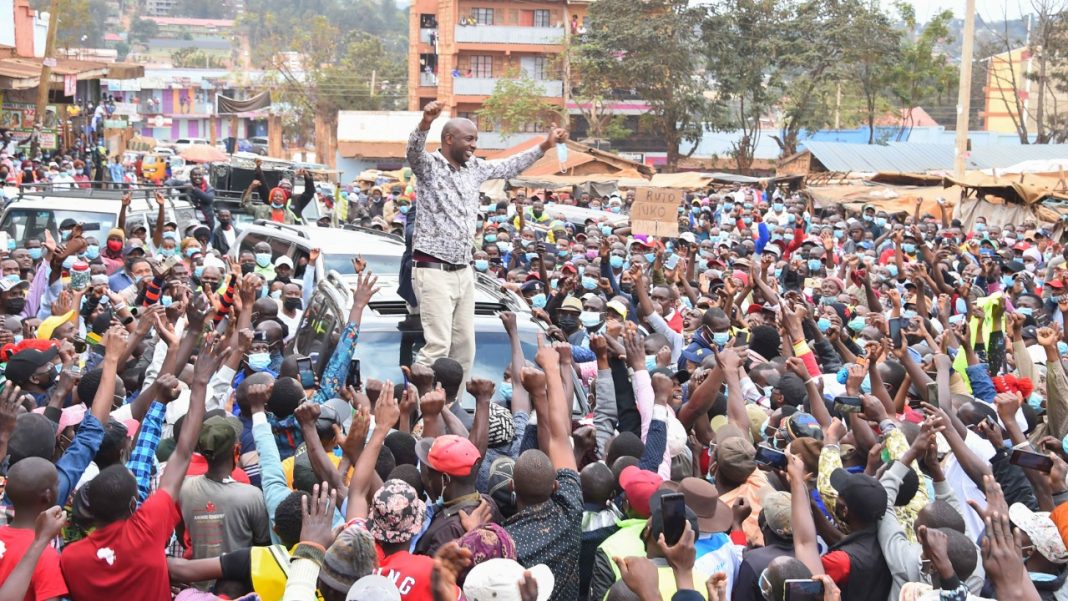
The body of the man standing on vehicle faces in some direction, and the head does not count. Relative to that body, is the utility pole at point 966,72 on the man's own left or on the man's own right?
on the man's own left

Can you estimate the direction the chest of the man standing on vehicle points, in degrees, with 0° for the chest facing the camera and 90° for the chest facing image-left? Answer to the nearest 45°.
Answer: approximately 315°

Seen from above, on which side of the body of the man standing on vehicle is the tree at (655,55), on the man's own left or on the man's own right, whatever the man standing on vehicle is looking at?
on the man's own left

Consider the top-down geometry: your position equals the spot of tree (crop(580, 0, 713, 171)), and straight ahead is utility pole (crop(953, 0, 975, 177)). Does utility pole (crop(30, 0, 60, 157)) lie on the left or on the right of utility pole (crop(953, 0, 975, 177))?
right

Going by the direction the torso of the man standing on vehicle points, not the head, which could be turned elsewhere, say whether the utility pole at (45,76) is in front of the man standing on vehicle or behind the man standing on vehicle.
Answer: behind

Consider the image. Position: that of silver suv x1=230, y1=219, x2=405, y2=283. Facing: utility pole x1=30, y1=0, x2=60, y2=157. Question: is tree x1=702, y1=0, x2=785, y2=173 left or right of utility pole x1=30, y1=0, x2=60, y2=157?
right

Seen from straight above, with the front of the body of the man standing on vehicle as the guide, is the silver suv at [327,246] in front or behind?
behind
